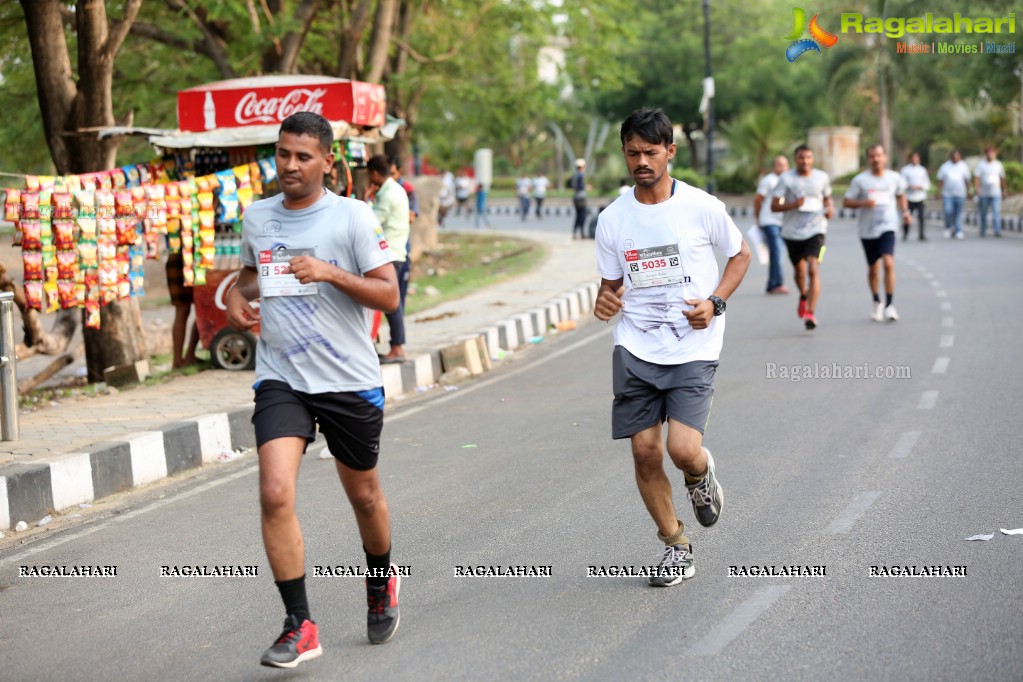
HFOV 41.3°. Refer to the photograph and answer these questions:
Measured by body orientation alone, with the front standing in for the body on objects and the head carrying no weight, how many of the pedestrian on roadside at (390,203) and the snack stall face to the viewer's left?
1

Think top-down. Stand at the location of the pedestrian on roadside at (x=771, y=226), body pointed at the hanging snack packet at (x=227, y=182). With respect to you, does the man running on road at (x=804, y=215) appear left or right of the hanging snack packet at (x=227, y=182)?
left

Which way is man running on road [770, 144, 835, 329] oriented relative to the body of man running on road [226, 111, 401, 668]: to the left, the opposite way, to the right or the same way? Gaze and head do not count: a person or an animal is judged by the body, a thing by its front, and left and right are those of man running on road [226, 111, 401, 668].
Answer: the same way

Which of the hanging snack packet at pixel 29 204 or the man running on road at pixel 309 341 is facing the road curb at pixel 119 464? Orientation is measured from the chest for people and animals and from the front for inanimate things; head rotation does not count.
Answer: the hanging snack packet

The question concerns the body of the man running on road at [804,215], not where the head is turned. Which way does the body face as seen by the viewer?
toward the camera

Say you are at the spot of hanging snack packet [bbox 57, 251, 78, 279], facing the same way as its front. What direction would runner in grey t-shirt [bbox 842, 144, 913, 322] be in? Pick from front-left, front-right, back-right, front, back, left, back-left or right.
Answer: left

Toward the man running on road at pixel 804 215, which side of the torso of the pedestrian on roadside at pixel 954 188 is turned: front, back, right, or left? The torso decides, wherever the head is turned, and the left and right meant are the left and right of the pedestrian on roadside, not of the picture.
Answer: front

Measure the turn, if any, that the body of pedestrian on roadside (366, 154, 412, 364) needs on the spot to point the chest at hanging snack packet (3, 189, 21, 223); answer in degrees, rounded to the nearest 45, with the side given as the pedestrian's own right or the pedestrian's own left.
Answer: approximately 45° to the pedestrian's own left

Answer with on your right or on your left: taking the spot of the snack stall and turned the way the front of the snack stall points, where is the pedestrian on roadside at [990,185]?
on your left

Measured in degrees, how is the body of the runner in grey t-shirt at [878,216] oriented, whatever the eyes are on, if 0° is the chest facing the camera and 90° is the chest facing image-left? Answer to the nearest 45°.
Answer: approximately 0°

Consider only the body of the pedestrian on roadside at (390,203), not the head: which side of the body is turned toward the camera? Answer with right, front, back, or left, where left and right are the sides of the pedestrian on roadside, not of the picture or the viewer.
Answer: left

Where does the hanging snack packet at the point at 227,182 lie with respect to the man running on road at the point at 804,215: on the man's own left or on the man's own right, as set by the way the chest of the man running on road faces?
on the man's own right

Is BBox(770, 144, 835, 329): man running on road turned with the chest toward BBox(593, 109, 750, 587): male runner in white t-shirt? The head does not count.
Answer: yes

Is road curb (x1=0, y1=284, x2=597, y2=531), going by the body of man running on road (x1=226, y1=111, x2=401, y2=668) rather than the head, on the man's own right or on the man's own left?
on the man's own right

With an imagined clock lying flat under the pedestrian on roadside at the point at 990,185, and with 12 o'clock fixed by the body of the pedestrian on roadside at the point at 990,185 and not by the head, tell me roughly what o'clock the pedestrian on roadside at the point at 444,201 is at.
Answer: the pedestrian on roadside at the point at 444,201 is roughly at 4 o'clock from the pedestrian on roadside at the point at 990,185.

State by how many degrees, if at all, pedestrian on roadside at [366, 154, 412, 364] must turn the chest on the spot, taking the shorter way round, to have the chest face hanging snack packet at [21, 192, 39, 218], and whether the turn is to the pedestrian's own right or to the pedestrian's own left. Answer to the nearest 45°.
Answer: approximately 45° to the pedestrian's own left

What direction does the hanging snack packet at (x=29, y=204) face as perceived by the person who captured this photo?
facing the viewer

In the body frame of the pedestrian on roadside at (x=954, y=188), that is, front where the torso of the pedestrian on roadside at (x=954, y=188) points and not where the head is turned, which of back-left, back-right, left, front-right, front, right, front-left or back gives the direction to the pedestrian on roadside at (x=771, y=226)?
front
